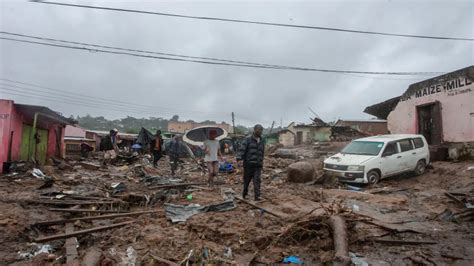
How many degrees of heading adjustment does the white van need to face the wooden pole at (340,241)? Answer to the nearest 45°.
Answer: approximately 45° to its left

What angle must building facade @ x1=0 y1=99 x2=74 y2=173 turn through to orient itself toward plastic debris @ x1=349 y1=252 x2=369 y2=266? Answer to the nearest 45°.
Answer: approximately 45° to its right

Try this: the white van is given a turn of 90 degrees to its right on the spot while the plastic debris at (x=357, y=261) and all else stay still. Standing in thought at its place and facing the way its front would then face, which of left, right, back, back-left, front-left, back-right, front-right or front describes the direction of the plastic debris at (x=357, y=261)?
back-left

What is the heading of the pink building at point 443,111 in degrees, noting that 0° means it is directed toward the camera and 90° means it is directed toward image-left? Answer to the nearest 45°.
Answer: approximately 45°

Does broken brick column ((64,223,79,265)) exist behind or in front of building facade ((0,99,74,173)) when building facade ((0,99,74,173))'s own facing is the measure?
in front

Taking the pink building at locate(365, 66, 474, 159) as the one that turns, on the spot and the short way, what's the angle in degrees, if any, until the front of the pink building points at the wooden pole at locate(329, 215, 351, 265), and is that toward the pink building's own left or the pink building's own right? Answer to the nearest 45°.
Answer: approximately 45° to the pink building's own left

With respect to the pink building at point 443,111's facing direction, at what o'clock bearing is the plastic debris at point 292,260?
The plastic debris is roughly at 11 o'clock from the pink building.

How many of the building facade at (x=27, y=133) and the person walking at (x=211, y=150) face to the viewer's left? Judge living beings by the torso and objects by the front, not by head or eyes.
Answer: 0

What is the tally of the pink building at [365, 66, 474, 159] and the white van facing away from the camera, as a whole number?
0

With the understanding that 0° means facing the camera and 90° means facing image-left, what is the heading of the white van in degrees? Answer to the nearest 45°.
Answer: approximately 45°

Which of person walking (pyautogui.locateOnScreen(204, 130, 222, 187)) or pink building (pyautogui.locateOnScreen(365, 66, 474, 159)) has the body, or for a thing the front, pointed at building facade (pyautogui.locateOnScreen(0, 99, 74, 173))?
the pink building

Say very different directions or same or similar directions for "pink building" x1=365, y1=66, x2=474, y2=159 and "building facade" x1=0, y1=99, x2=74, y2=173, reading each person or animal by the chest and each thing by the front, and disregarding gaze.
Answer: very different directions
